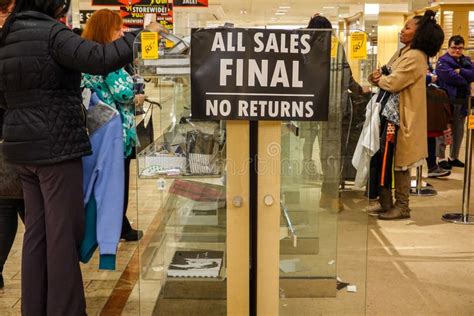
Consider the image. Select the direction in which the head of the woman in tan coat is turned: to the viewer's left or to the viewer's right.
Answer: to the viewer's left

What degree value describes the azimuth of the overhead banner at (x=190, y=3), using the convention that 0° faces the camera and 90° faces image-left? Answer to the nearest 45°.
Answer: approximately 0°

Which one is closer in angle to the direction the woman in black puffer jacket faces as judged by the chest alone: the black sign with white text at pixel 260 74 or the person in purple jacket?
the person in purple jacket

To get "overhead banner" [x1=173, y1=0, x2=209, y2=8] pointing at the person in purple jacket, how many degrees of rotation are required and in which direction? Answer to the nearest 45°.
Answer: approximately 45° to its left

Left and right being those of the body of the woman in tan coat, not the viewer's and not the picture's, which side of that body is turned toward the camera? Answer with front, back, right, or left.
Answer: left

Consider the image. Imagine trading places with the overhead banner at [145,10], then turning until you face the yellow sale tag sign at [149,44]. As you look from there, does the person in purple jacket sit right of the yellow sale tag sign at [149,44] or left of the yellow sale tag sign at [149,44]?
left

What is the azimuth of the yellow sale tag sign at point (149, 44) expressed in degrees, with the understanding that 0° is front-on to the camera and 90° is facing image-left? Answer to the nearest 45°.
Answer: approximately 0°

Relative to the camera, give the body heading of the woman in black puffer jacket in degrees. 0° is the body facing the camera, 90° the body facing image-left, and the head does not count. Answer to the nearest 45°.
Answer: approximately 225°
